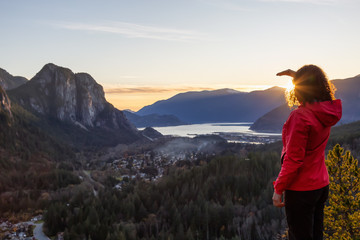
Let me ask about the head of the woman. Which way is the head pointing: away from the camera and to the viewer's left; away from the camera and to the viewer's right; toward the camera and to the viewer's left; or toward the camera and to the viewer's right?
away from the camera and to the viewer's left

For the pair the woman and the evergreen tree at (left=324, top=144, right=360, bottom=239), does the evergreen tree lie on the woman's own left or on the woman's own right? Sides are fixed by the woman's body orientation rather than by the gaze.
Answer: on the woman's own right

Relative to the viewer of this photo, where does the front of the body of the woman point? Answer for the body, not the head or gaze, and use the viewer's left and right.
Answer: facing away from the viewer and to the left of the viewer
